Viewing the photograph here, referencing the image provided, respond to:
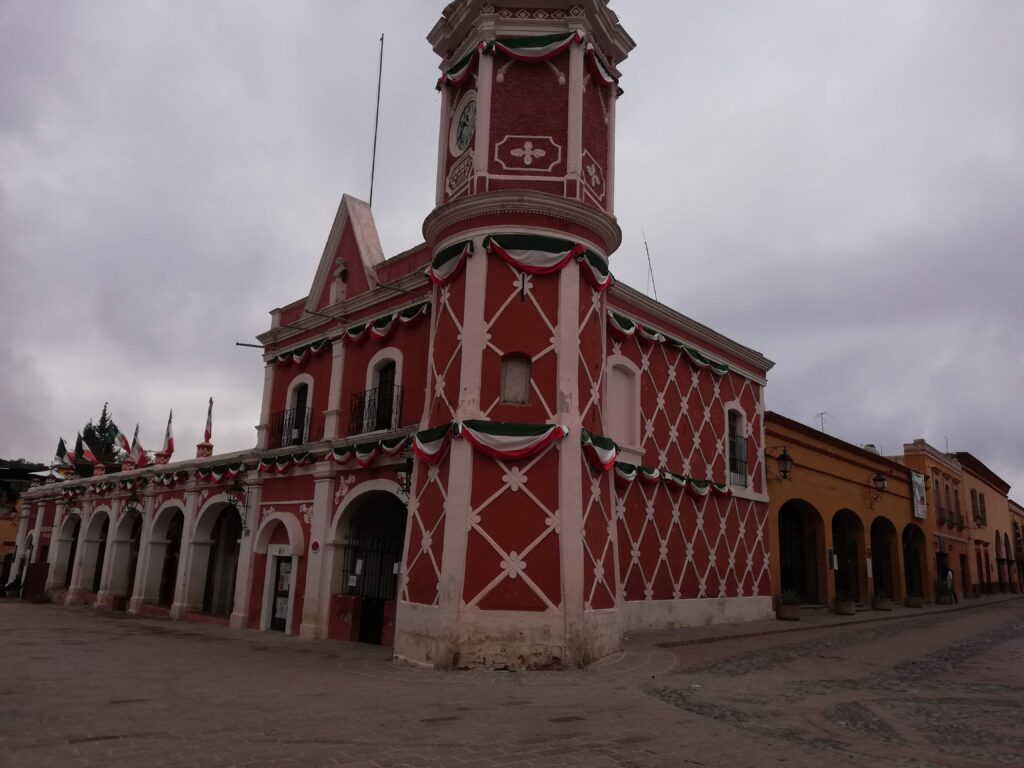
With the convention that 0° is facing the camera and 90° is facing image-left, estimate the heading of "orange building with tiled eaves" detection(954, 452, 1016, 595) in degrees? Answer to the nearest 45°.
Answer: approximately 315°

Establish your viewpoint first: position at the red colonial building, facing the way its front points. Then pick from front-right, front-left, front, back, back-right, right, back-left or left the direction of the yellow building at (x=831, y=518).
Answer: back

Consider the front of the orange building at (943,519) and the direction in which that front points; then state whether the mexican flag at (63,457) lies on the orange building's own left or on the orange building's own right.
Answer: on the orange building's own right

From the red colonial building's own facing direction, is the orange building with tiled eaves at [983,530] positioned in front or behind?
behind

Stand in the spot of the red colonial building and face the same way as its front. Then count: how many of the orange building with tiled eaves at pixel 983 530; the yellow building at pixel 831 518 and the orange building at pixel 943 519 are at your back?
3

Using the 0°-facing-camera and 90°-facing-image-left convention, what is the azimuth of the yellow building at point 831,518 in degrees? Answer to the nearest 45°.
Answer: approximately 315°

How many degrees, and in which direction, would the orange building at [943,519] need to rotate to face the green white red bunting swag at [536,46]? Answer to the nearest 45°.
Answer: approximately 45° to its right

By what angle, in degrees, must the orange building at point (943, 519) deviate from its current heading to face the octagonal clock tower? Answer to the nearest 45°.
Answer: approximately 45° to its right
